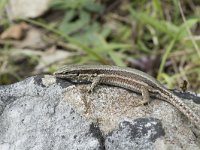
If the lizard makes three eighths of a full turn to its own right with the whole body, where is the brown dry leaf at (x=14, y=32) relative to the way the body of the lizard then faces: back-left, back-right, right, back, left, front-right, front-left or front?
left

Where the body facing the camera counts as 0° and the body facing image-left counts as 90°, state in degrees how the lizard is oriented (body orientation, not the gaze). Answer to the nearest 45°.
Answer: approximately 90°
